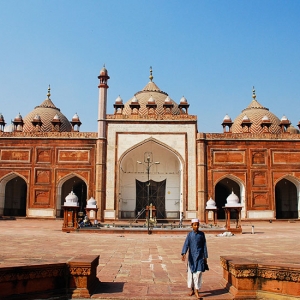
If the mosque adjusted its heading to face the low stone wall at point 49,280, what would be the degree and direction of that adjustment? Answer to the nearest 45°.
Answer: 0° — it already faces it

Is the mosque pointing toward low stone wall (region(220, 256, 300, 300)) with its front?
yes

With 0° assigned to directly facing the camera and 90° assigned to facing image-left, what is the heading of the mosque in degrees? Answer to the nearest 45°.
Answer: approximately 0°
